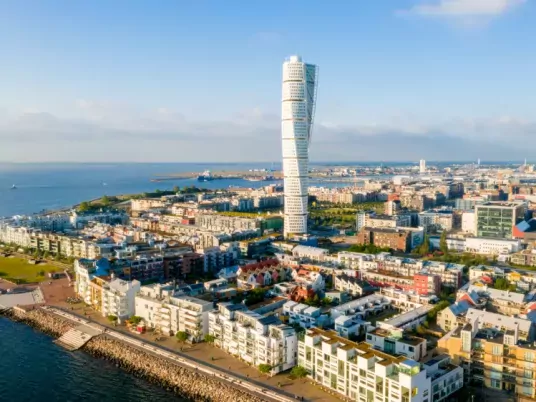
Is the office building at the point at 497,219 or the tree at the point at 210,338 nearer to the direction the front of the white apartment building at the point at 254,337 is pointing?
the tree

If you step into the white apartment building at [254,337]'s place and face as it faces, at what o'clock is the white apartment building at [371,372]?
the white apartment building at [371,372] is roughly at 9 o'clock from the white apartment building at [254,337].

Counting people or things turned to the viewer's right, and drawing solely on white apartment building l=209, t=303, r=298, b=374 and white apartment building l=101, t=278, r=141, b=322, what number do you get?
0

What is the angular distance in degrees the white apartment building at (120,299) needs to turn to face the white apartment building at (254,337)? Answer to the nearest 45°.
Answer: approximately 90° to its left

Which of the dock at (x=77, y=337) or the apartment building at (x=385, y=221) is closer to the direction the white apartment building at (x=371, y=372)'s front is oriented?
the dock

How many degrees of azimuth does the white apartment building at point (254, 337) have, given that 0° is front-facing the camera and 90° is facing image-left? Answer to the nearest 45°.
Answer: approximately 45°

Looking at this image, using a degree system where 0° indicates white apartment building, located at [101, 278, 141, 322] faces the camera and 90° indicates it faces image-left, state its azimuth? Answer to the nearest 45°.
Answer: approximately 45°

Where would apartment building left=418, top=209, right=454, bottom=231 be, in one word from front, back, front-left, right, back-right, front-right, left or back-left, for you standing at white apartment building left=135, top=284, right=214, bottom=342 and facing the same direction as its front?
back

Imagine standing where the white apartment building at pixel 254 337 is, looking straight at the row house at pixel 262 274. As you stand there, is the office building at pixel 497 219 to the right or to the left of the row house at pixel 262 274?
right

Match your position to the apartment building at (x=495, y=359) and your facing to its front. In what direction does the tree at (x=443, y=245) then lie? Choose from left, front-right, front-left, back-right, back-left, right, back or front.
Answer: back-right

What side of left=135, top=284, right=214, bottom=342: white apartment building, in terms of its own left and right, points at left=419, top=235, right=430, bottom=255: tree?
back

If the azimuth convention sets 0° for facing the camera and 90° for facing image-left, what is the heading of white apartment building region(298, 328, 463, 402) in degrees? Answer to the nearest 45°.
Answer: approximately 45°

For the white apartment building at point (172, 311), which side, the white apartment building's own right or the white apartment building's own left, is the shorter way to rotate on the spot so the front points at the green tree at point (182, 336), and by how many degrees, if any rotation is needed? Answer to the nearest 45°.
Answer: approximately 45° to the white apartment building's own left

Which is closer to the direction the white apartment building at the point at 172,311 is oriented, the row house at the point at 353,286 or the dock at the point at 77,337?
the dock
